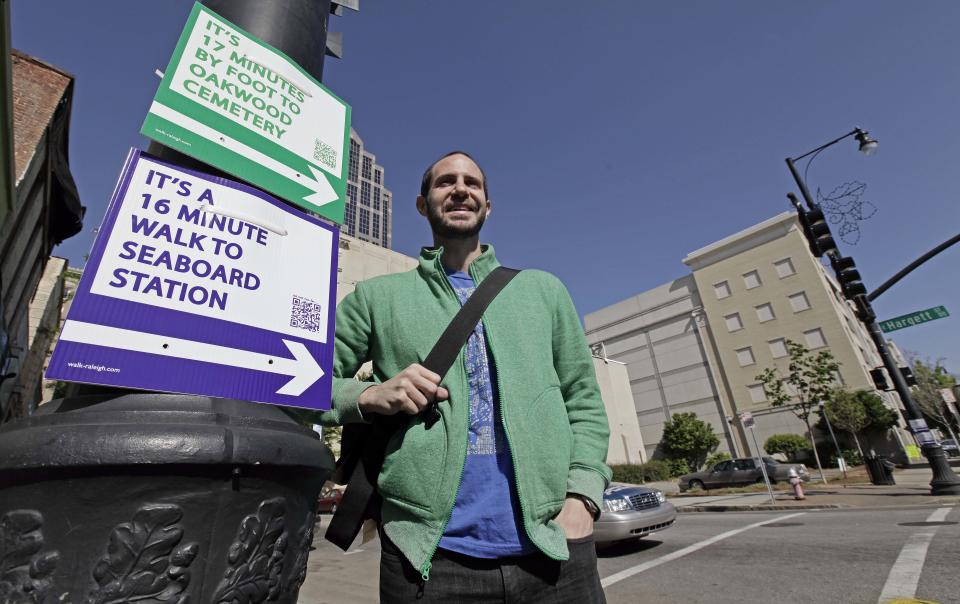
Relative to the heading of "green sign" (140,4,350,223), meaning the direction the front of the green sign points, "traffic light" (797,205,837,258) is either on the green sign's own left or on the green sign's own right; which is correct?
on the green sign's own left

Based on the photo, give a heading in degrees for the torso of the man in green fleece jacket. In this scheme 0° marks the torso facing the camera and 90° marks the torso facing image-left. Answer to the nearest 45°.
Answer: approximately 0°

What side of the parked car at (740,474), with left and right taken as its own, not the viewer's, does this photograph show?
left

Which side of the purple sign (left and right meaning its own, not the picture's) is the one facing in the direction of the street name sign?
left

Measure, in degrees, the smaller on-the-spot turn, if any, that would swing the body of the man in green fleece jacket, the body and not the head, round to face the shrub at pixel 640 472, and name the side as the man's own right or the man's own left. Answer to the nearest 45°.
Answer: approximately 180°

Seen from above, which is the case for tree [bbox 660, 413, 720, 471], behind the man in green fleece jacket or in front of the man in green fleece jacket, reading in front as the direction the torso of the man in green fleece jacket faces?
behind

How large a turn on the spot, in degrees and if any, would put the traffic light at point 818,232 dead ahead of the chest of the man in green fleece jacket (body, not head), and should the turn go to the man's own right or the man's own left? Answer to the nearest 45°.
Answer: approximately 135° to the man's own left

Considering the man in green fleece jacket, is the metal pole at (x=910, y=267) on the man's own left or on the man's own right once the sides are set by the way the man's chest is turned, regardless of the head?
on the man's own left

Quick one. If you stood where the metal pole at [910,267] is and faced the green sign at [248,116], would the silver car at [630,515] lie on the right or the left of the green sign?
right
